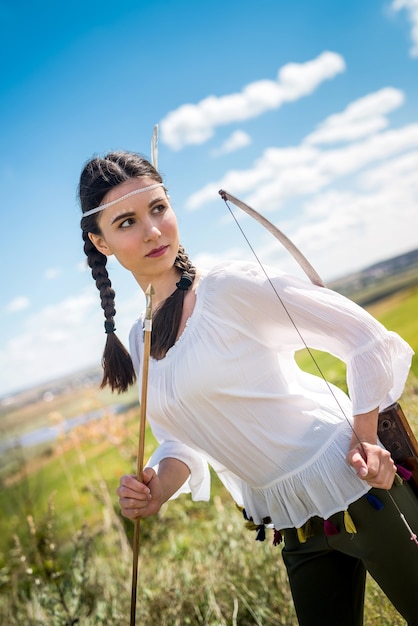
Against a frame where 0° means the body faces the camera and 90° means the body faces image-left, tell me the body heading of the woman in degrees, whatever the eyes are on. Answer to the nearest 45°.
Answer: approximately 45°
